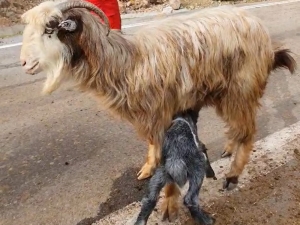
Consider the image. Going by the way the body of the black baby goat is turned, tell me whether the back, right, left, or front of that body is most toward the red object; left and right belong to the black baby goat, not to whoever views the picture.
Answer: front

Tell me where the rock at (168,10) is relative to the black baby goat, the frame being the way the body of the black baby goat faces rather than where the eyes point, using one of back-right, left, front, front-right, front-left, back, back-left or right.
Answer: front

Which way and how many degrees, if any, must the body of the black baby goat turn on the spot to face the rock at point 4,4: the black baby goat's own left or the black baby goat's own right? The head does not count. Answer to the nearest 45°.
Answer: approximately 45° to the black baby goat's own left

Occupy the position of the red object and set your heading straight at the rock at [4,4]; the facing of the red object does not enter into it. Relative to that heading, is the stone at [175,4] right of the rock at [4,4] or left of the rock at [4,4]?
right

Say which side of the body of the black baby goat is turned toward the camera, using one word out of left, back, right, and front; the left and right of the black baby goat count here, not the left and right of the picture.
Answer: back

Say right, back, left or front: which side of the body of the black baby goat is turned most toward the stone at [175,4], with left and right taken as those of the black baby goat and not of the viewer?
front
